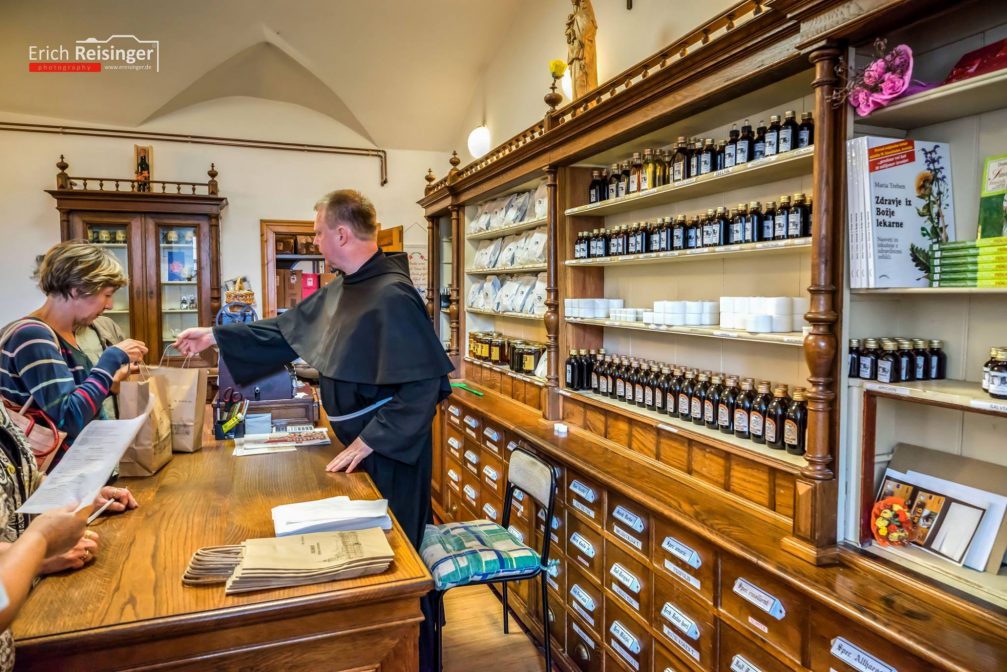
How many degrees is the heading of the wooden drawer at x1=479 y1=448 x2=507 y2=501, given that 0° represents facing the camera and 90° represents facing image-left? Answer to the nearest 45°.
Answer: approximately 45°

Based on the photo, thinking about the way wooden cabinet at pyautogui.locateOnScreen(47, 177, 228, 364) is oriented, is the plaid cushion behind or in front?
in front

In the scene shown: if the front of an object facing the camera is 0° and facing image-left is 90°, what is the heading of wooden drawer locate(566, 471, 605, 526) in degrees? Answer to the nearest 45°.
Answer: approximately 45°

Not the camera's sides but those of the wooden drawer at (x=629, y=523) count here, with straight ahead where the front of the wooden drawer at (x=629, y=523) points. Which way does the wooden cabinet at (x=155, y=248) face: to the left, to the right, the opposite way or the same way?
to the left

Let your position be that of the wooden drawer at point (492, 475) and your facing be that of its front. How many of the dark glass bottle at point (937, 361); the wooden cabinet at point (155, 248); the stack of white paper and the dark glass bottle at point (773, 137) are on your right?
1
